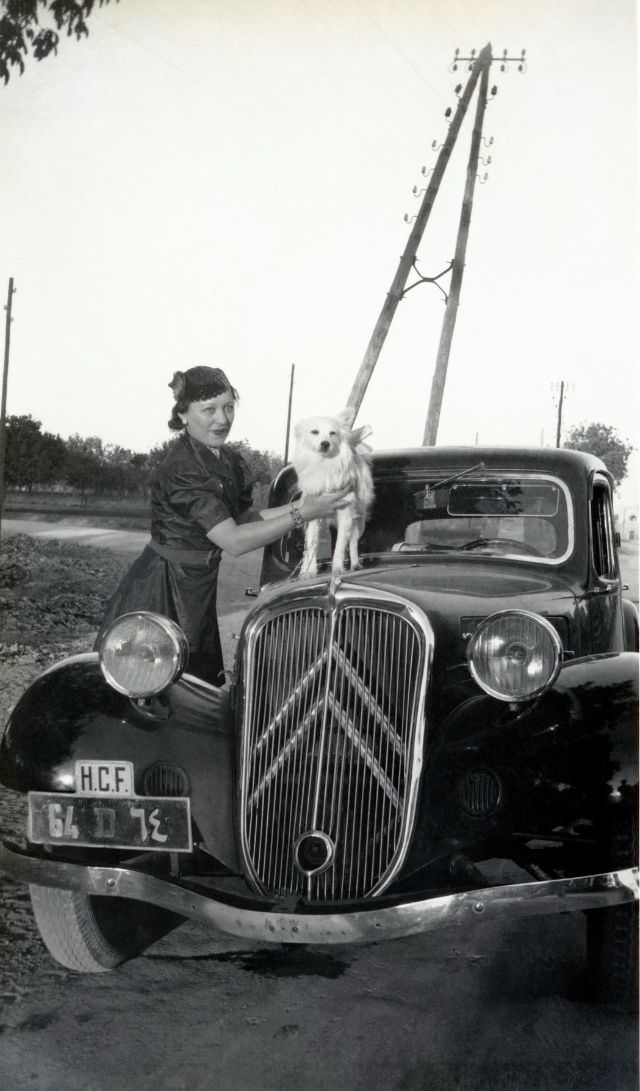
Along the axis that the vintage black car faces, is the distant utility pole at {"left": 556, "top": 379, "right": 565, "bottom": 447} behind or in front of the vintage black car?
behind

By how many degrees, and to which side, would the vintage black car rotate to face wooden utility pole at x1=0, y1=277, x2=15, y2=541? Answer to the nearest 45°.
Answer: approximately 90° to its right

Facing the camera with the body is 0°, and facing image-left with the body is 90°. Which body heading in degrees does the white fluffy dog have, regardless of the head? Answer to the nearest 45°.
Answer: approximately 45°

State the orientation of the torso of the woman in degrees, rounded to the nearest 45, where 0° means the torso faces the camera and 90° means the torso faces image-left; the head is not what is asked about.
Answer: approximately 315°

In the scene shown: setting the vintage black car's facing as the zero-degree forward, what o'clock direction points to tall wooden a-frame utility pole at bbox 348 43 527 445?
The tall wooden a-frame utility pole is roughly at 5 o'clock from the vintage black car.

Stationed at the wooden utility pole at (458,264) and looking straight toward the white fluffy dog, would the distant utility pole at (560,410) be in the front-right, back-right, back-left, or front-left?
back-left
